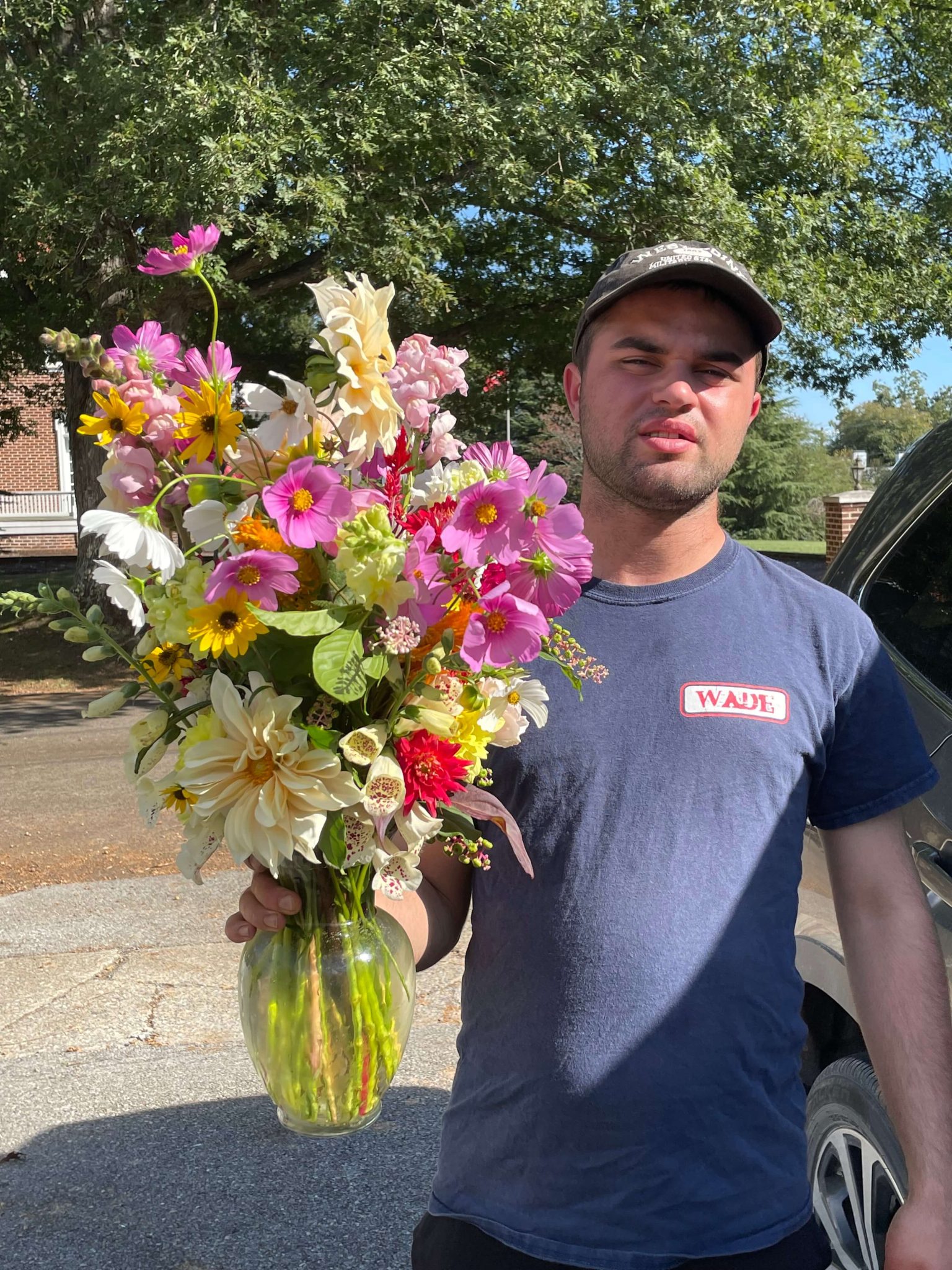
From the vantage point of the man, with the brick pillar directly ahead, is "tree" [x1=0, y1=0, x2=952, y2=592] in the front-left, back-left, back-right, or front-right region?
front-left

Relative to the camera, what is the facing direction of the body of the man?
toward the camera

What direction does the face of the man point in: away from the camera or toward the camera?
toward the camera

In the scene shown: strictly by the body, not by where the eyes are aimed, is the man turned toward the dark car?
no

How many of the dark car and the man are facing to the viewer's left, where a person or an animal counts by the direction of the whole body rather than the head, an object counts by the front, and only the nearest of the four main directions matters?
0

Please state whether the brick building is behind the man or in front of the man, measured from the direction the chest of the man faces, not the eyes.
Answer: behind

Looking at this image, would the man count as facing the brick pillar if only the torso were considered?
no

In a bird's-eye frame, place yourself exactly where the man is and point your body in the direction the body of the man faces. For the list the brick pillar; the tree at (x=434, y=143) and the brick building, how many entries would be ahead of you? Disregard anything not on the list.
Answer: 0
